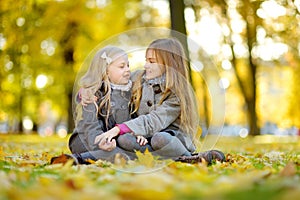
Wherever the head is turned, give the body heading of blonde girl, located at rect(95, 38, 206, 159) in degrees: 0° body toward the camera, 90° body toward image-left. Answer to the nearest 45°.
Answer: approximately 45°

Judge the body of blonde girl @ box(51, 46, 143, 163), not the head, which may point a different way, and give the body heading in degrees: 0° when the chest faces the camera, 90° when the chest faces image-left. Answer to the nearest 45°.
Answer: approximately 315°

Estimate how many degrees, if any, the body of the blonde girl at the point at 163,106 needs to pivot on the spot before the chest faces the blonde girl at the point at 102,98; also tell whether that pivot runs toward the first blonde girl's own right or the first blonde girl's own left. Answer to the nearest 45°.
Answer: approximately 45° to the first blonde girl's own right

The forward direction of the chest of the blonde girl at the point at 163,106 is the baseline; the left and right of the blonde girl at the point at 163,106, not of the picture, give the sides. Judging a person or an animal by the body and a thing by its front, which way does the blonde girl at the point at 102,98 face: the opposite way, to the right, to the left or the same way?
to the left

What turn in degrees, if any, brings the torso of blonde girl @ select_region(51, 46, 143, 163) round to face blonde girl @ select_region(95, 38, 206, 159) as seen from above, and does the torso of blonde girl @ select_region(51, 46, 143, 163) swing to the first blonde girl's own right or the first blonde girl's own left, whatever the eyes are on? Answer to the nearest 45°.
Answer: approximately 45° to the first blonde girl's own left
